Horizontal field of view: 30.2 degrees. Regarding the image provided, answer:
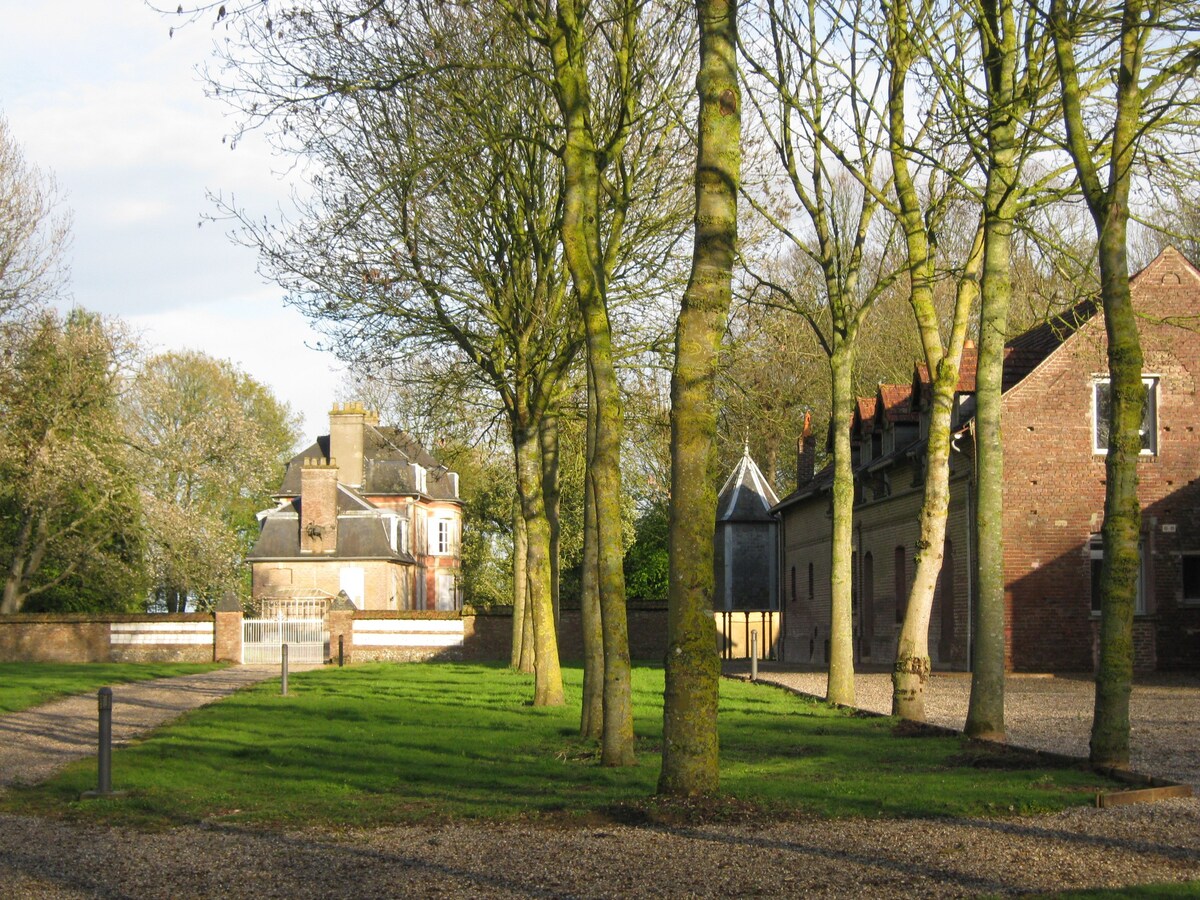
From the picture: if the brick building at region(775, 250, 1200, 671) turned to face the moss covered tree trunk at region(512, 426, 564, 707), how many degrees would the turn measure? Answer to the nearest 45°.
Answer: approximately 45° to its left

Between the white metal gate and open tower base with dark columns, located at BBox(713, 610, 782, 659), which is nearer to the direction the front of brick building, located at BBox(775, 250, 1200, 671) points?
the white metal gate

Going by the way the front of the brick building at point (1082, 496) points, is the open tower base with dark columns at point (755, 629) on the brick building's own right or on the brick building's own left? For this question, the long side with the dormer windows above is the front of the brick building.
on the brick building's own right

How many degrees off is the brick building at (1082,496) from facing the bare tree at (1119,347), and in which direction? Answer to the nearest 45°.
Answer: approximately 90° to its left

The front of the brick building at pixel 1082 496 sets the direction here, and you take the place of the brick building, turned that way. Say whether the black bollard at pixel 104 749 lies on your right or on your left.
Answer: on your left

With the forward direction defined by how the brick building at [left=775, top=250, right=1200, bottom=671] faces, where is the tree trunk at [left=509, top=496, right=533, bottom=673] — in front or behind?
in front

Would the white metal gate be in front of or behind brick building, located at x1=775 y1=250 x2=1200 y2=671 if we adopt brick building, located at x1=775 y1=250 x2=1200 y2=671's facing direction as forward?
in front

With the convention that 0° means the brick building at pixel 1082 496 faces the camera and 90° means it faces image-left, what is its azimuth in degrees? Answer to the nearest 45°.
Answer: approximately 90°
